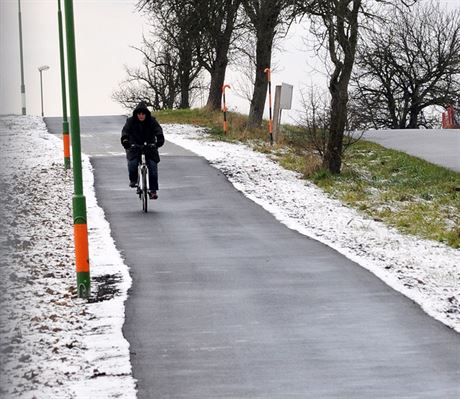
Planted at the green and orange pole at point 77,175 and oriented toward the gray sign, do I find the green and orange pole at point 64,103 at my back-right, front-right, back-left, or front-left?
front-left

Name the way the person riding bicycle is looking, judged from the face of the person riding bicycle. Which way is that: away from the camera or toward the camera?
toward the camera

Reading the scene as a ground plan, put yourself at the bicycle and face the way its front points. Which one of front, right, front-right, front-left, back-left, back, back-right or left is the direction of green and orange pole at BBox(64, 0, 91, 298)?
front

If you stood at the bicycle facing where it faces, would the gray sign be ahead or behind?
behind

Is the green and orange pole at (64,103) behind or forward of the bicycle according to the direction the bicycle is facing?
behind

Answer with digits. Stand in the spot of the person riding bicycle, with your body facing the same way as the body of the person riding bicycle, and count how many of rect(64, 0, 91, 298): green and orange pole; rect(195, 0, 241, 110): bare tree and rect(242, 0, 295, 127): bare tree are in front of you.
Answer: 1

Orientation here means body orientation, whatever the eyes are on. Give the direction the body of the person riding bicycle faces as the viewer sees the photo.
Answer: toward the camera

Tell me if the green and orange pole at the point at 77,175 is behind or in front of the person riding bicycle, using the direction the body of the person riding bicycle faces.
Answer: in front

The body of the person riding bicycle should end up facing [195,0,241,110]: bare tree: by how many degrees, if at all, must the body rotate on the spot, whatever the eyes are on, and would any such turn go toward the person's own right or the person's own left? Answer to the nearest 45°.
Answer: approximately 180°

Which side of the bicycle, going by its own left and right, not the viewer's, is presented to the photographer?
front

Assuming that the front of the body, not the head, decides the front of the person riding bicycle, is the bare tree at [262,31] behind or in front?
behind

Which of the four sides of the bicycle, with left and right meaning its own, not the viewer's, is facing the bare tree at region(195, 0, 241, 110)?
back

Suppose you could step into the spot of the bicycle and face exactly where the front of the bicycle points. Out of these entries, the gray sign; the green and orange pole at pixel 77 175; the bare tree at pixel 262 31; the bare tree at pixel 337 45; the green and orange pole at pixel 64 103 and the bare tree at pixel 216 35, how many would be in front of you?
1
